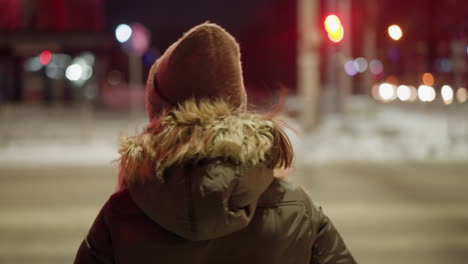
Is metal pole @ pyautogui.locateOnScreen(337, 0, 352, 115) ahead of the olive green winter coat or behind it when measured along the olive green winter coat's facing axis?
ahead

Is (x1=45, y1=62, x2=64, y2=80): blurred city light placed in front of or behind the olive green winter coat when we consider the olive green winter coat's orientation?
in front

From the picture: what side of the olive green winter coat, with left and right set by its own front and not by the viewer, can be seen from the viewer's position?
back

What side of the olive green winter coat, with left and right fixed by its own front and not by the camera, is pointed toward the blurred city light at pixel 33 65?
front

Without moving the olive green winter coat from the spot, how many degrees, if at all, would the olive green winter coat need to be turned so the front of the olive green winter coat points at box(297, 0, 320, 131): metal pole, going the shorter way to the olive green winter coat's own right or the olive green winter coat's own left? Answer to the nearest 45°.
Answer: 0° — it already faces it

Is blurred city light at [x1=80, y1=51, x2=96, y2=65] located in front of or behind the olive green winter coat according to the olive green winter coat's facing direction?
in front
